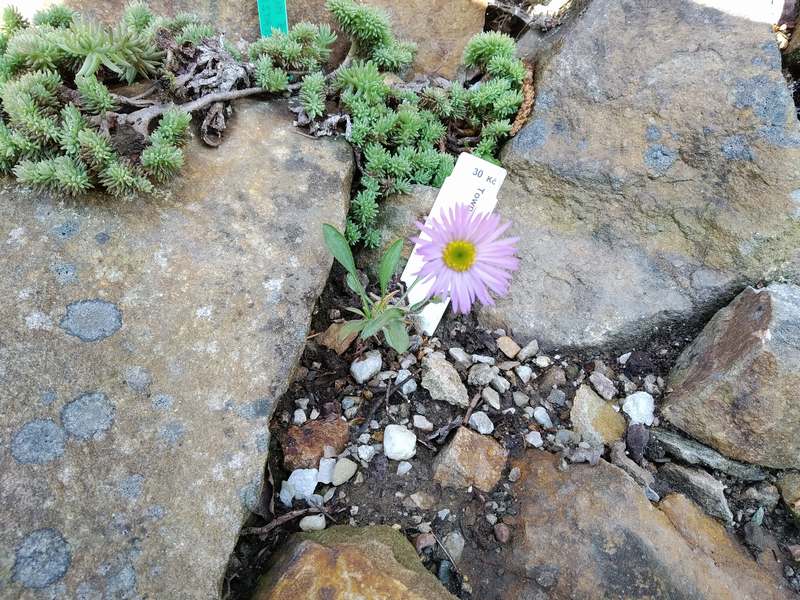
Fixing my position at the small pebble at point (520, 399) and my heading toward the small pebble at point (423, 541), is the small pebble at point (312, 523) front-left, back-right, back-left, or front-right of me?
front-right

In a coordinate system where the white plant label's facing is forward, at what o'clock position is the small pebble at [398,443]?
The small pebble is roughly at 12 o'clock from the white plant label.

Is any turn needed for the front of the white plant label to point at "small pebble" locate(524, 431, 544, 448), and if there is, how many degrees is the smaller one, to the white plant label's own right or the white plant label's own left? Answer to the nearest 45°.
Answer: approximately 45° to the white plant label's own left

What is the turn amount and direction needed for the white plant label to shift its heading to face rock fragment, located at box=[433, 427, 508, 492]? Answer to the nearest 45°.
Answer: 0° — it already faces it

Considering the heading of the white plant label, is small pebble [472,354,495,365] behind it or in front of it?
in front

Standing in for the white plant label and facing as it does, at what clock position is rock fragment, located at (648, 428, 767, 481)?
The rock fragment is roughly at 10 o'clock from the white plant label.

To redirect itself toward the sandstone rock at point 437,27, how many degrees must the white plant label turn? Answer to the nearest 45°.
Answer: approximately 135° to its right

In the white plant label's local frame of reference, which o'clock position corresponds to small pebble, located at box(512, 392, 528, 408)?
The small pebble is roughly at 11 o'clock from the white plant label.

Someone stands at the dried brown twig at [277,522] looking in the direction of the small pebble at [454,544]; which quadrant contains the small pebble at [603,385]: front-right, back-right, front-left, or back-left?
front-left

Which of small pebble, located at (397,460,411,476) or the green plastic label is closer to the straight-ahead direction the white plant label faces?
the small pebble

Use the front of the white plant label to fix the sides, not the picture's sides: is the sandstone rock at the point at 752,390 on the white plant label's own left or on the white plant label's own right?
on the white plant label's own left

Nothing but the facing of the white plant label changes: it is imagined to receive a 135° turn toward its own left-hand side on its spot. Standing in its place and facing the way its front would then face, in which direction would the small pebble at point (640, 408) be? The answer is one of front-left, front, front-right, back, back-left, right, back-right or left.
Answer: right

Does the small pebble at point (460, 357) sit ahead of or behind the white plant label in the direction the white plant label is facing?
ahead

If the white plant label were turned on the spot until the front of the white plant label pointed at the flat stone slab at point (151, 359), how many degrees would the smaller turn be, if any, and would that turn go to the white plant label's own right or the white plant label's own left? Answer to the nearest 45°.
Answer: approximately 45° to the white plant label's own right

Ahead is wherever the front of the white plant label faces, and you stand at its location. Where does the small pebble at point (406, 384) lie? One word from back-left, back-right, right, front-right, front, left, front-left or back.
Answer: front

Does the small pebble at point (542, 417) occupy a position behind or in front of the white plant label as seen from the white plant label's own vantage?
in front

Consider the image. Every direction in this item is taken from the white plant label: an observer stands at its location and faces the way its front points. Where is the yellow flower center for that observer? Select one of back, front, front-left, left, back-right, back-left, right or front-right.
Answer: front

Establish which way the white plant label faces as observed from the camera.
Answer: facing the viewer

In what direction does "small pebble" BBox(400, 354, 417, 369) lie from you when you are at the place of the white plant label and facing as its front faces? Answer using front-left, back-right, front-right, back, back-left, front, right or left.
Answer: front

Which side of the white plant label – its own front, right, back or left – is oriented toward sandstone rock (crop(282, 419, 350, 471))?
front
